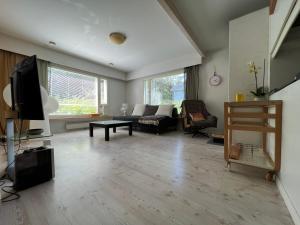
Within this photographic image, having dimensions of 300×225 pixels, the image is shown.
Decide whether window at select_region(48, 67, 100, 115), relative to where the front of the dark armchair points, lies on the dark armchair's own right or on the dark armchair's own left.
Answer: on the dark armchair's own right

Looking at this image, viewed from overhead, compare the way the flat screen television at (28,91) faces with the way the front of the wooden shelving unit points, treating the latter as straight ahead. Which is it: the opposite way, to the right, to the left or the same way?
to the right

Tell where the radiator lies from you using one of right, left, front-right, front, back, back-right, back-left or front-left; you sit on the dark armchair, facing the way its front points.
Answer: back-right

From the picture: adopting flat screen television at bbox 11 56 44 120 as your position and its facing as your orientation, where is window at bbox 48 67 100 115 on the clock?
The window is roughly at 11 o'clock from the flat screen television.

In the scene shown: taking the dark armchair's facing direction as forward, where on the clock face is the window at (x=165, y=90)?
The window is roughly at 6 o'clock from the dark armchair.

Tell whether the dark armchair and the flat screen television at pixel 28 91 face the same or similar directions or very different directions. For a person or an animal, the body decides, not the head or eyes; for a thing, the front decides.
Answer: very different directions

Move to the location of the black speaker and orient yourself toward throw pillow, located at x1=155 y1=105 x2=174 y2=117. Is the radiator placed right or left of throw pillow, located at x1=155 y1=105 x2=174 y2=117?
left

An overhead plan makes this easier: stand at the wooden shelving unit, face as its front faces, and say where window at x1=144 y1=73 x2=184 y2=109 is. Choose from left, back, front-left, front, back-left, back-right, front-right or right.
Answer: right

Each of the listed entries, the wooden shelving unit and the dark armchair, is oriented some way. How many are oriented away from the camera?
0

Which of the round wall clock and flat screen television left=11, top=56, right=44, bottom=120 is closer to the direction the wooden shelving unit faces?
the flat screen television

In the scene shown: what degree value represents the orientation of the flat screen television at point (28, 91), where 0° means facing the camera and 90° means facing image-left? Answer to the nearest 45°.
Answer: approximately 225°

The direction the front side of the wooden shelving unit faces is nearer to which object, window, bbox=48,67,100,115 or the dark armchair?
the window

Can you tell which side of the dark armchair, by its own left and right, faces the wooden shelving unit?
front
